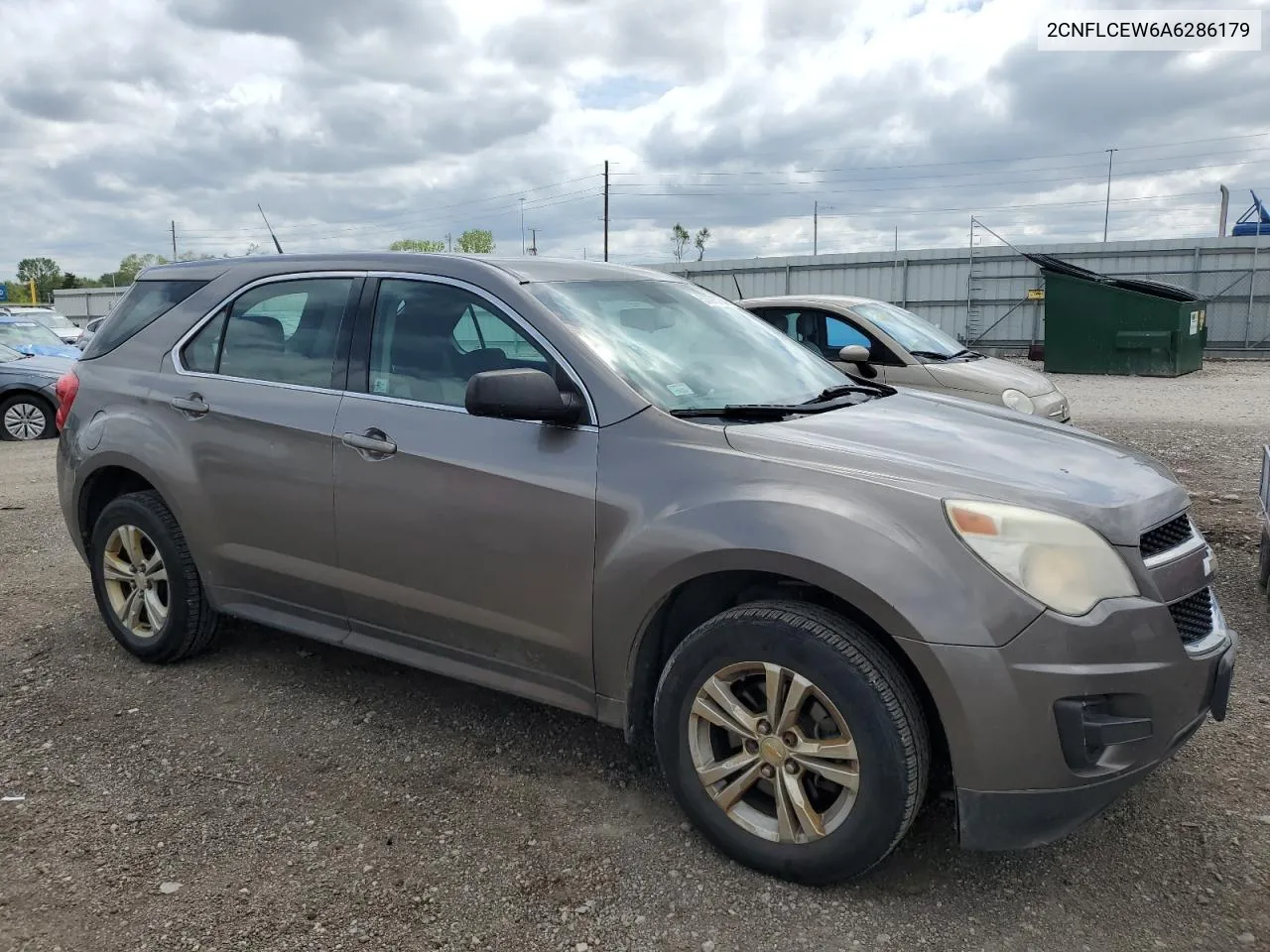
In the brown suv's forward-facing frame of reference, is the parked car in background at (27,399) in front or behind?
behind

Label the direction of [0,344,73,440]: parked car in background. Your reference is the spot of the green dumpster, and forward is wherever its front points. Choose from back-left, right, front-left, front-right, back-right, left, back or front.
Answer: back-right

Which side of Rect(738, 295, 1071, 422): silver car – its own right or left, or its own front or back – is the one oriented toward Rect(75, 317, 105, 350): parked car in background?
back

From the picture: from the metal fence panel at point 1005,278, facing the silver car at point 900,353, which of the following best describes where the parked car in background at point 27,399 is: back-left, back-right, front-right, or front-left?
front-right

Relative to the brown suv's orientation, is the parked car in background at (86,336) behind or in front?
behind

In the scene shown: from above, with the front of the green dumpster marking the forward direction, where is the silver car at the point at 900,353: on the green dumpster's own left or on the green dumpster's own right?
on the green dumpster's own right

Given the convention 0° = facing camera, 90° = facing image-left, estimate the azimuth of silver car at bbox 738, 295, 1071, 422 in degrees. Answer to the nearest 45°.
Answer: approximately 315°

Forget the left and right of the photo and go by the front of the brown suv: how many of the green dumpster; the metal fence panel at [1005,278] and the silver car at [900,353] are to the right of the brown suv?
0

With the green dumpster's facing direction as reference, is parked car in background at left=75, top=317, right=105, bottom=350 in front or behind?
behind
